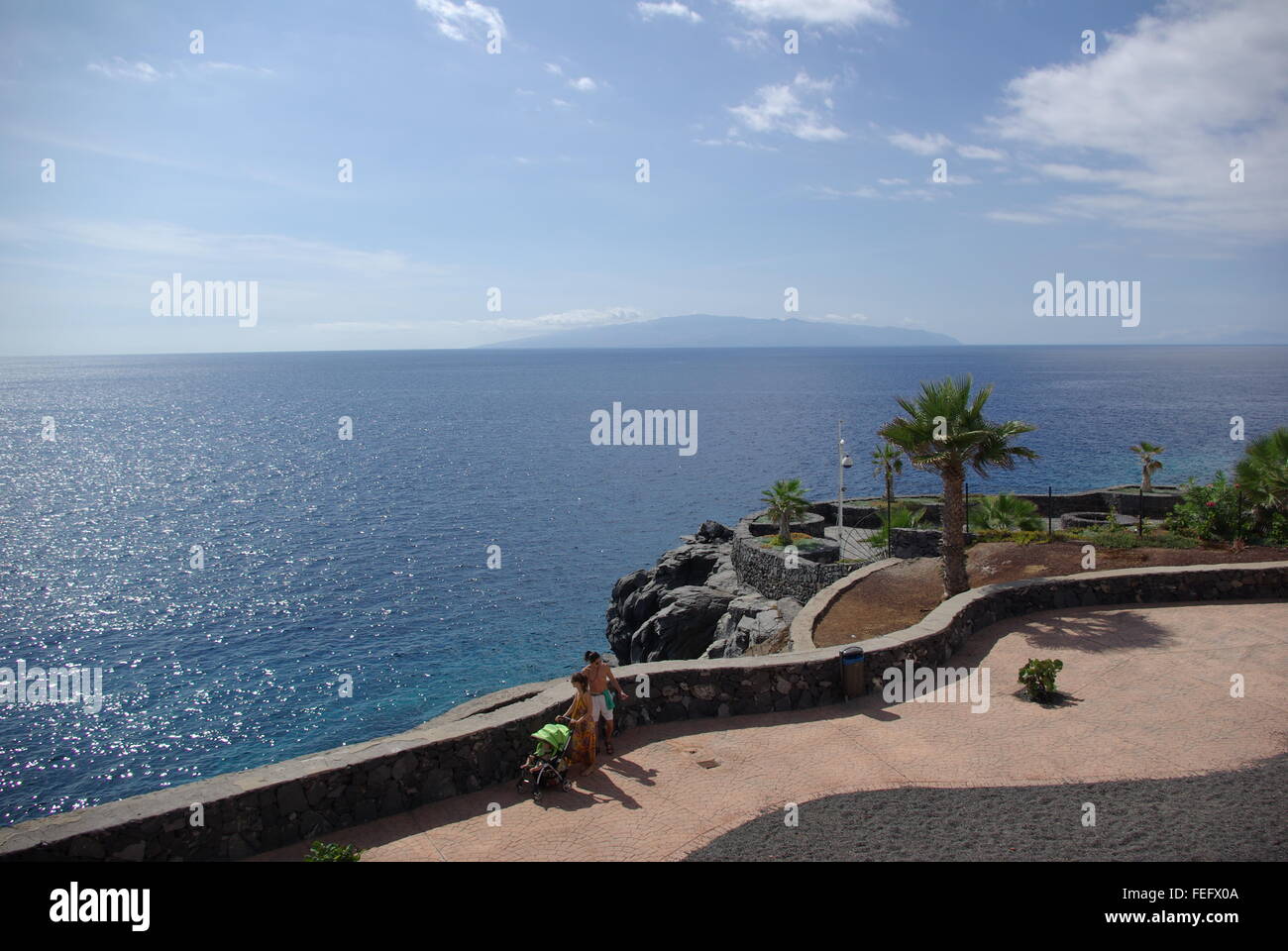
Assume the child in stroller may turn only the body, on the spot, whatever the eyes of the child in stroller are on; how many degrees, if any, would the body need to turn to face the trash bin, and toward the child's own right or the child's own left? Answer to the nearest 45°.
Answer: approximately 180°

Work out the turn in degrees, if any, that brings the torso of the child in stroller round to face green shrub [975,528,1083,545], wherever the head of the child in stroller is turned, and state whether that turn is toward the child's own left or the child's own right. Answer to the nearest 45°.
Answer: approximately 180°

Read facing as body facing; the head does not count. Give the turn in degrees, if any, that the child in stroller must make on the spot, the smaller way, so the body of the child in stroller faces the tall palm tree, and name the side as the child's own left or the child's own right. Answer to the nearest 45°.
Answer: approximately 180°

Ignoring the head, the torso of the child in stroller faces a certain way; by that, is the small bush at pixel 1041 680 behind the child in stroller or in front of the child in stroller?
behind

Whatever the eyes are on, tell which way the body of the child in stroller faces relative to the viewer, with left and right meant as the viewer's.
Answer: facing the viewer and to the left of the viewer

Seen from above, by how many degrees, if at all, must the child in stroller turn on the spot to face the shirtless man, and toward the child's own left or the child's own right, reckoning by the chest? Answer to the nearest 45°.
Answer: approximately 180°

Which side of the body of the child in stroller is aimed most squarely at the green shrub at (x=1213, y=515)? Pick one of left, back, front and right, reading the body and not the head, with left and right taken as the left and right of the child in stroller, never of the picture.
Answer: back

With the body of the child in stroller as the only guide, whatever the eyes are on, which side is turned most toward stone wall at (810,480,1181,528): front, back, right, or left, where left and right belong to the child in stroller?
back
